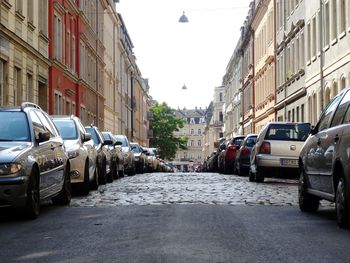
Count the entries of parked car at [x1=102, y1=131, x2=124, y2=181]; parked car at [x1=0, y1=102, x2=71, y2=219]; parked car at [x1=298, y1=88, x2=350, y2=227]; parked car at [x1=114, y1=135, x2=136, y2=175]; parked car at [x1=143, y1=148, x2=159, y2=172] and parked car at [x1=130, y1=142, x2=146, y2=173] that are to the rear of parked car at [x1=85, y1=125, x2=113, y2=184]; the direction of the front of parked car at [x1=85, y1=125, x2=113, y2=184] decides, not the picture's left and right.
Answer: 4

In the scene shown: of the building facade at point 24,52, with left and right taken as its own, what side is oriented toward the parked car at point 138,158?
left

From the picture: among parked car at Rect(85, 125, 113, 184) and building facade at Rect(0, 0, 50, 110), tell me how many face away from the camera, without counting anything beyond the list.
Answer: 0

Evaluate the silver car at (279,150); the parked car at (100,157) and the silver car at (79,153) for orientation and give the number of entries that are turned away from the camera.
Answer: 1

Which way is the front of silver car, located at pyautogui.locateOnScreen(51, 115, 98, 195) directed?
toward the camera

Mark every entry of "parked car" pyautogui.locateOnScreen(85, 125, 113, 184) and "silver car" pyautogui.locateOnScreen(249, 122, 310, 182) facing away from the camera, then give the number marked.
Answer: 1

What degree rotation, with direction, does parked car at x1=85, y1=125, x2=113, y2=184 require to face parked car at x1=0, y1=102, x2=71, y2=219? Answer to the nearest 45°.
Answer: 0° — it already faces it

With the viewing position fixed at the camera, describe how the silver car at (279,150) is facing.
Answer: facing away from the viewer

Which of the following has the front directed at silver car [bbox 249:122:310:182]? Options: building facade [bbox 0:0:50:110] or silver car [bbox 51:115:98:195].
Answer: the building facade

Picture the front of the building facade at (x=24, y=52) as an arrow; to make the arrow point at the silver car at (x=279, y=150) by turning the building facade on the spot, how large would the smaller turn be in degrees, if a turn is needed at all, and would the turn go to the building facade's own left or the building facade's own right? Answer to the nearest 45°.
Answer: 0° — it already faces it

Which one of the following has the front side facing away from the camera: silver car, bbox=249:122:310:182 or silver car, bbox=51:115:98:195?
silver car, bbox=249:122:310:182

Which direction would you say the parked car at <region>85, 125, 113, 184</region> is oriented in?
toward the camera

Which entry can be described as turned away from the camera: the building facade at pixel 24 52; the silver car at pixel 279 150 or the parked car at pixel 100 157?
the silver car

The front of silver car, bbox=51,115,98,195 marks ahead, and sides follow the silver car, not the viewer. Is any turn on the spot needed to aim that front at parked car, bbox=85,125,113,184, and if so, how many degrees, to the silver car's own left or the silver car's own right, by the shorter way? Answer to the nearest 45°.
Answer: approximately 180°
